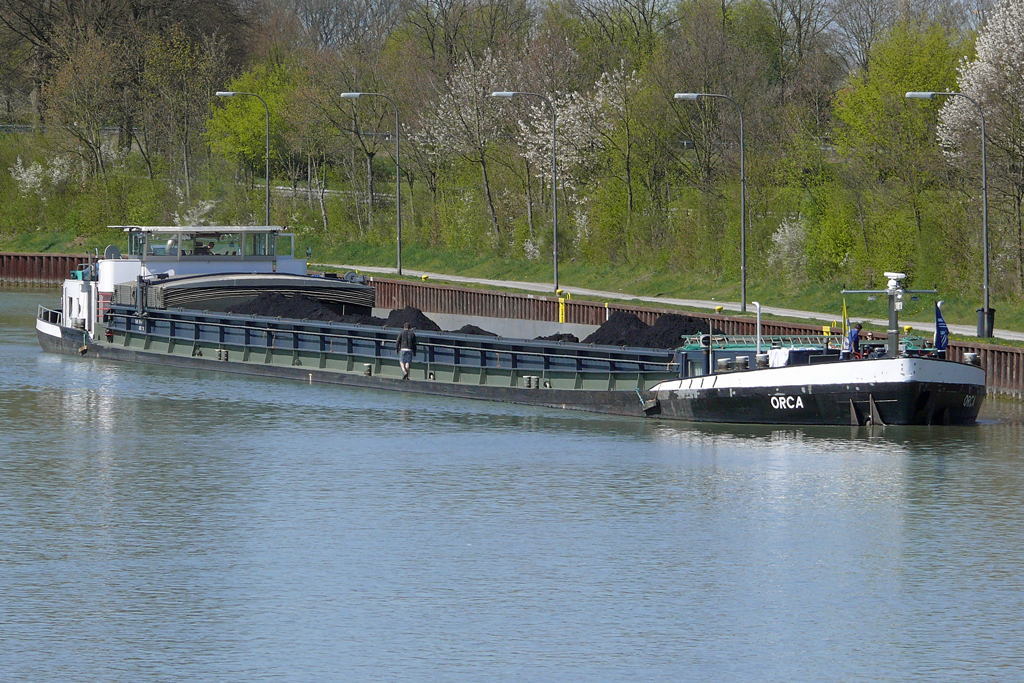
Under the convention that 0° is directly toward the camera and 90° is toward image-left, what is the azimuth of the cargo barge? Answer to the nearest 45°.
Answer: approximately 315°
